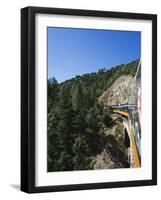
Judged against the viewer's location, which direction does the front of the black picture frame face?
facing the viewer and to the right of the viewer
